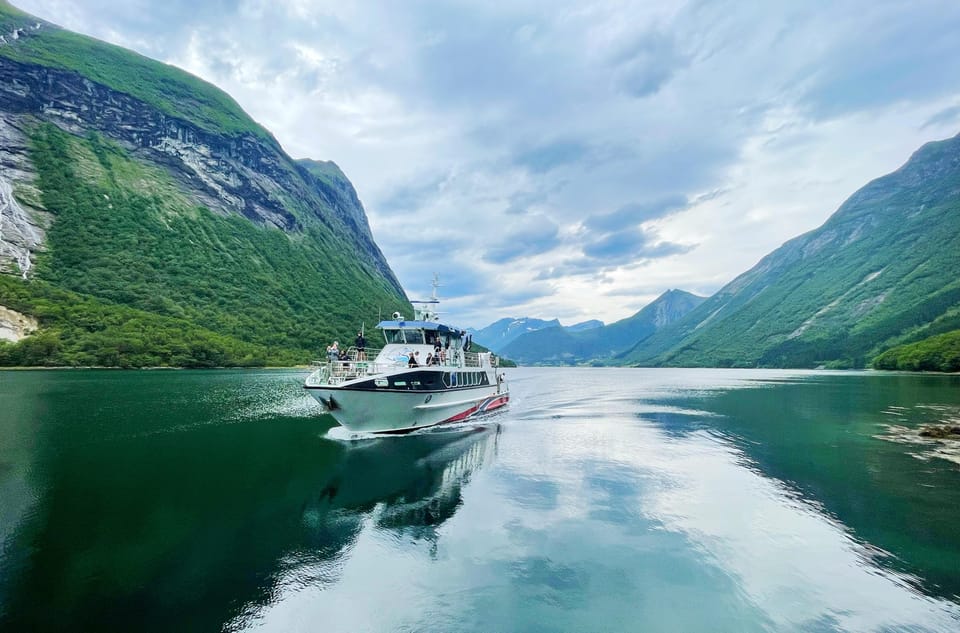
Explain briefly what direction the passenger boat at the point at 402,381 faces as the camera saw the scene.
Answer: facing the viewer and to the left of the viewer
